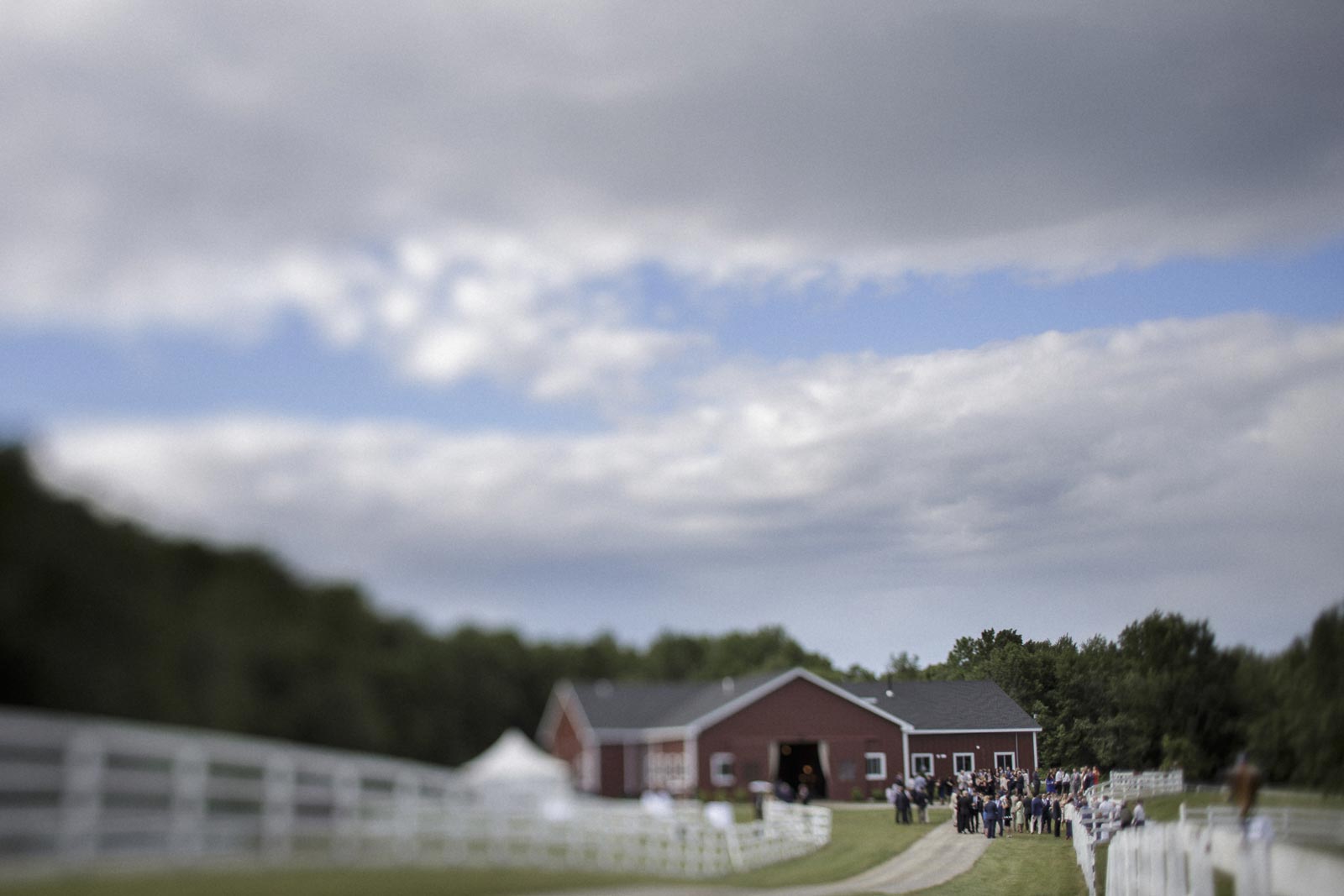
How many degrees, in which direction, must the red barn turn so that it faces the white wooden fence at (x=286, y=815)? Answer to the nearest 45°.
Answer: approximately 45° to its right

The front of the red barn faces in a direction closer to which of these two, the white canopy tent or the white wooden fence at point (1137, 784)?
the white canopy tent

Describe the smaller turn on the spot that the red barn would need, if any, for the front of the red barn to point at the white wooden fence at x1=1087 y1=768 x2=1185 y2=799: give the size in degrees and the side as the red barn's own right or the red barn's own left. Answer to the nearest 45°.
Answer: approximately 135° to the red barn's own left

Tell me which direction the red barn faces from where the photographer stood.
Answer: facing the viewer
